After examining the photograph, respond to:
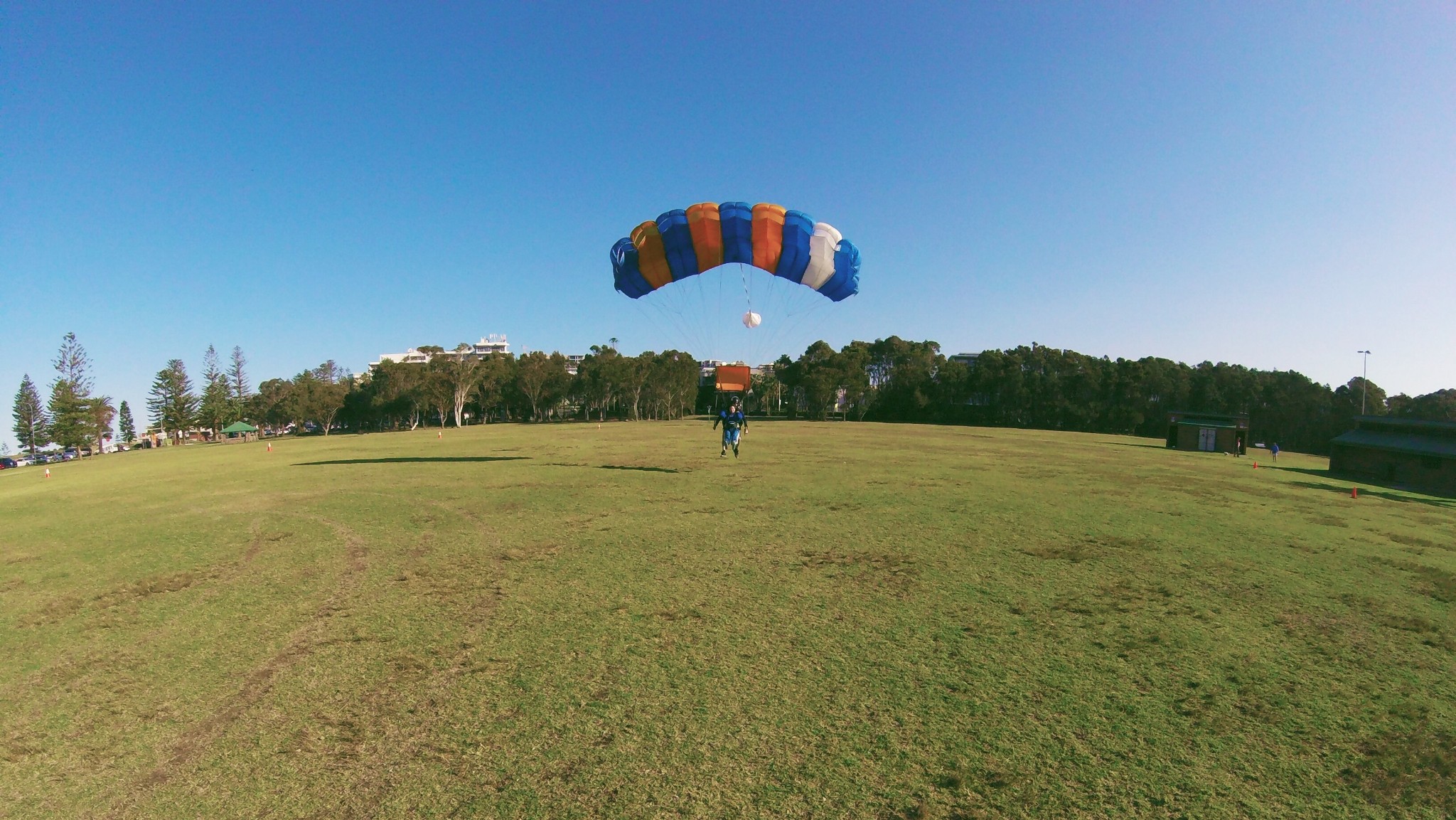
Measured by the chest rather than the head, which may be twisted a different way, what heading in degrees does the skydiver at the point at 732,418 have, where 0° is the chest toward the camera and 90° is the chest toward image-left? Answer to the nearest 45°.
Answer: approximately 0°

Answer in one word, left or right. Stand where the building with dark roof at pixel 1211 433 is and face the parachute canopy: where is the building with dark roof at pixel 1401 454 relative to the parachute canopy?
left

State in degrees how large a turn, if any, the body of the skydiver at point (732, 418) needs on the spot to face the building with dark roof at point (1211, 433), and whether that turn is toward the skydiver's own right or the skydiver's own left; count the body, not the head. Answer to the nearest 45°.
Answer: approximately 135° to the skydiver's own left

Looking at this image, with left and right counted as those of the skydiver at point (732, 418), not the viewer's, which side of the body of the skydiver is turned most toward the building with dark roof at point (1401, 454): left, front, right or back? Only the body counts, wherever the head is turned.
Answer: left
